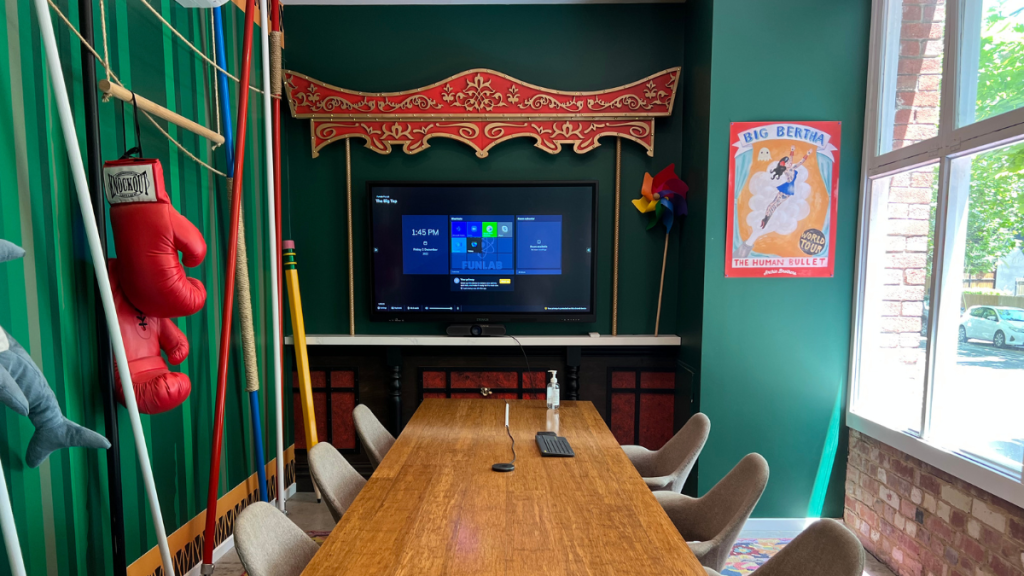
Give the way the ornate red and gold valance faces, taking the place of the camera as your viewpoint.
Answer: facing the viewer

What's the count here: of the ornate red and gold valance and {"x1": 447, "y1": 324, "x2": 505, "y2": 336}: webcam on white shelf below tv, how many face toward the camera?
2

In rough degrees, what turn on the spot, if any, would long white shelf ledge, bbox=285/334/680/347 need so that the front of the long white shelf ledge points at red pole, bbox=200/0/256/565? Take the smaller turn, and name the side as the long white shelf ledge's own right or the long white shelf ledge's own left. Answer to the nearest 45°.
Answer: approximately 45° to the long white shelf ledge's own right

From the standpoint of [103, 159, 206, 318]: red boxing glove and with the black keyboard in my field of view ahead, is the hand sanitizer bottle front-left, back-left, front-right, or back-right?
front-left

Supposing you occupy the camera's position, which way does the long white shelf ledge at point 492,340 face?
facing the viewer

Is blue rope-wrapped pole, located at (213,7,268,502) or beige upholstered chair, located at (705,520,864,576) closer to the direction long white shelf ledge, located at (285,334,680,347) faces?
the beige upholstered chair

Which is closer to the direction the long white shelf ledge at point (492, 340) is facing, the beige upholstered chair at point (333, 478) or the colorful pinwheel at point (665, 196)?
the beige upholstered chair

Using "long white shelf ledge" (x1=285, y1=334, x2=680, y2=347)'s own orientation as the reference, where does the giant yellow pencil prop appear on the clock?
The giant yellow pencil prop is roughly at 3 o'clock from the long white shelf ledge.

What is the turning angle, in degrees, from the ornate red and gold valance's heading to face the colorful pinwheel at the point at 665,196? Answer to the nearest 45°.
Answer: approximately 90° to its left

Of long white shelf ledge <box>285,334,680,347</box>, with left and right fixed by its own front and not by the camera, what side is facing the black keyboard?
front

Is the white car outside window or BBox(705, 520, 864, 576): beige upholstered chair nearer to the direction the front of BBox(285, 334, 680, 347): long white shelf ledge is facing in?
the beige upholstered chair

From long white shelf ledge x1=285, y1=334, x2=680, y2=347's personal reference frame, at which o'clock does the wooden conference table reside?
The wooden conference table is roughly at 12 o'clock from the long white shelf ledge.

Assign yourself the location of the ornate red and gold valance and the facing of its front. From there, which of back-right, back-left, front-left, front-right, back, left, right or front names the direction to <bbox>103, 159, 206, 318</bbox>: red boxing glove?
front-right

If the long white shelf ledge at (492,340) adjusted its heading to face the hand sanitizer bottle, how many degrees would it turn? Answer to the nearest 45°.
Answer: approximately 45° to its left

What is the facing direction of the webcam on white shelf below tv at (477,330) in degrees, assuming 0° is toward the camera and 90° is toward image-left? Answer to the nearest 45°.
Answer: approximately 0°

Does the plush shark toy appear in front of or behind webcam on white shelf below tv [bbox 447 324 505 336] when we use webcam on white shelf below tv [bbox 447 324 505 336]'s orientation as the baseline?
in front
